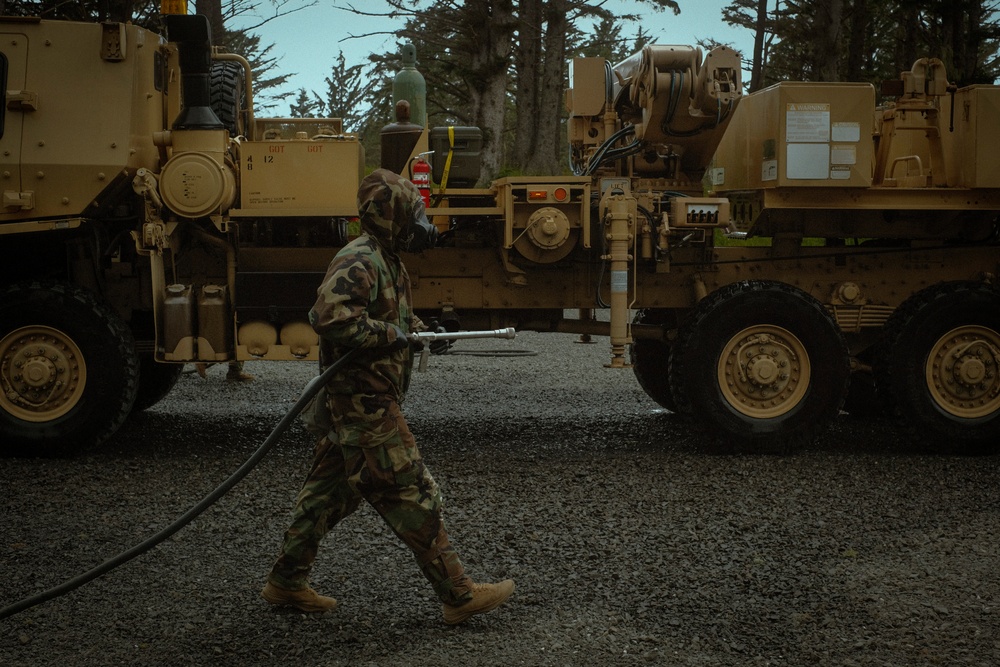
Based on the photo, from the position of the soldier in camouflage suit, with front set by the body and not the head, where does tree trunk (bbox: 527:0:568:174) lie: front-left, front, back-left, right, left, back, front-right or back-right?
left

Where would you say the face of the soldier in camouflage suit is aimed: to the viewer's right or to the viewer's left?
to the viewer's right

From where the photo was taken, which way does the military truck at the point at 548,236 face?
to the viewer's left

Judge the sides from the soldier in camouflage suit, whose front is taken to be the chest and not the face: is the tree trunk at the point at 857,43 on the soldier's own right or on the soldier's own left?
on the soldier's own left

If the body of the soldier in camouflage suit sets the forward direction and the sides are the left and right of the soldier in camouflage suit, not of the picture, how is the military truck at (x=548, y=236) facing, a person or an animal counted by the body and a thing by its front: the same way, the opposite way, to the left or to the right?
the opposite way

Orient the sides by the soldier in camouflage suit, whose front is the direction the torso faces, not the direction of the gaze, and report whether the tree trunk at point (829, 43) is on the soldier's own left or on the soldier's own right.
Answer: on the soldier's own left

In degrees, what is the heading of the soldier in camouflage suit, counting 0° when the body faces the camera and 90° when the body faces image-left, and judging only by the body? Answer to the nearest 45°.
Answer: approximately 270°

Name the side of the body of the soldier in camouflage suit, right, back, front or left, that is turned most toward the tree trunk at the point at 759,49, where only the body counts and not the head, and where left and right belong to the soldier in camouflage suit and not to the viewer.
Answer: left
